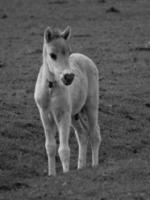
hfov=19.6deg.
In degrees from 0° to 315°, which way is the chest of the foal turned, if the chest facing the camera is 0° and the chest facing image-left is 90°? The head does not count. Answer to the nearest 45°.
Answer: approximately 45°
